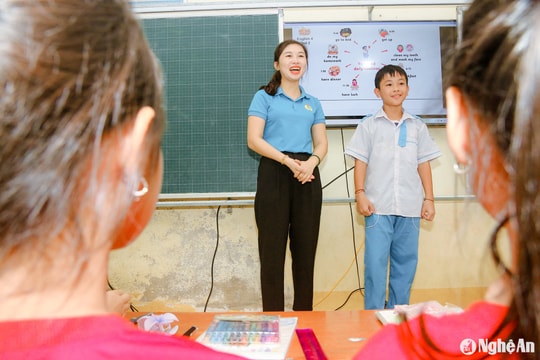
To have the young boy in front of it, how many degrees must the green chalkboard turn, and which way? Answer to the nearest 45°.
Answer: approximately 45° to its left

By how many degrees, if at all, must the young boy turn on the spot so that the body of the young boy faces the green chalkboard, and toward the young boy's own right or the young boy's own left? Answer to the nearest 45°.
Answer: approximately 90° to the young boy's own right

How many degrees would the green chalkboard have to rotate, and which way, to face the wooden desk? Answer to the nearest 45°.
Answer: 0° — it already faces it

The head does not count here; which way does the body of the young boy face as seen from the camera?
toward the camera

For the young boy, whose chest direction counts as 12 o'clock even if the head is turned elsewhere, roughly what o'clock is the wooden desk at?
The wooden desk is roughly at 12 o'clock from the young boy.

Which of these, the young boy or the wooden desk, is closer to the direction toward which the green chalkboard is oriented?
the wooden desk

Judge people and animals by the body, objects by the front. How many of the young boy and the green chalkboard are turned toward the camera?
2

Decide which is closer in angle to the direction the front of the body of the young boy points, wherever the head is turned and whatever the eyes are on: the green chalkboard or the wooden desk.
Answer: the wooden desk

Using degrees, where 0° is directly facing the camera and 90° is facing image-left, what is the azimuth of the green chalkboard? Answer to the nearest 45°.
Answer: approximately 0°

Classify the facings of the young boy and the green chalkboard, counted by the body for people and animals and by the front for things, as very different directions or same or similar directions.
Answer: same or similar directions

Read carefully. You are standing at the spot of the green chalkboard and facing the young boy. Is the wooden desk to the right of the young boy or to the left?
right
